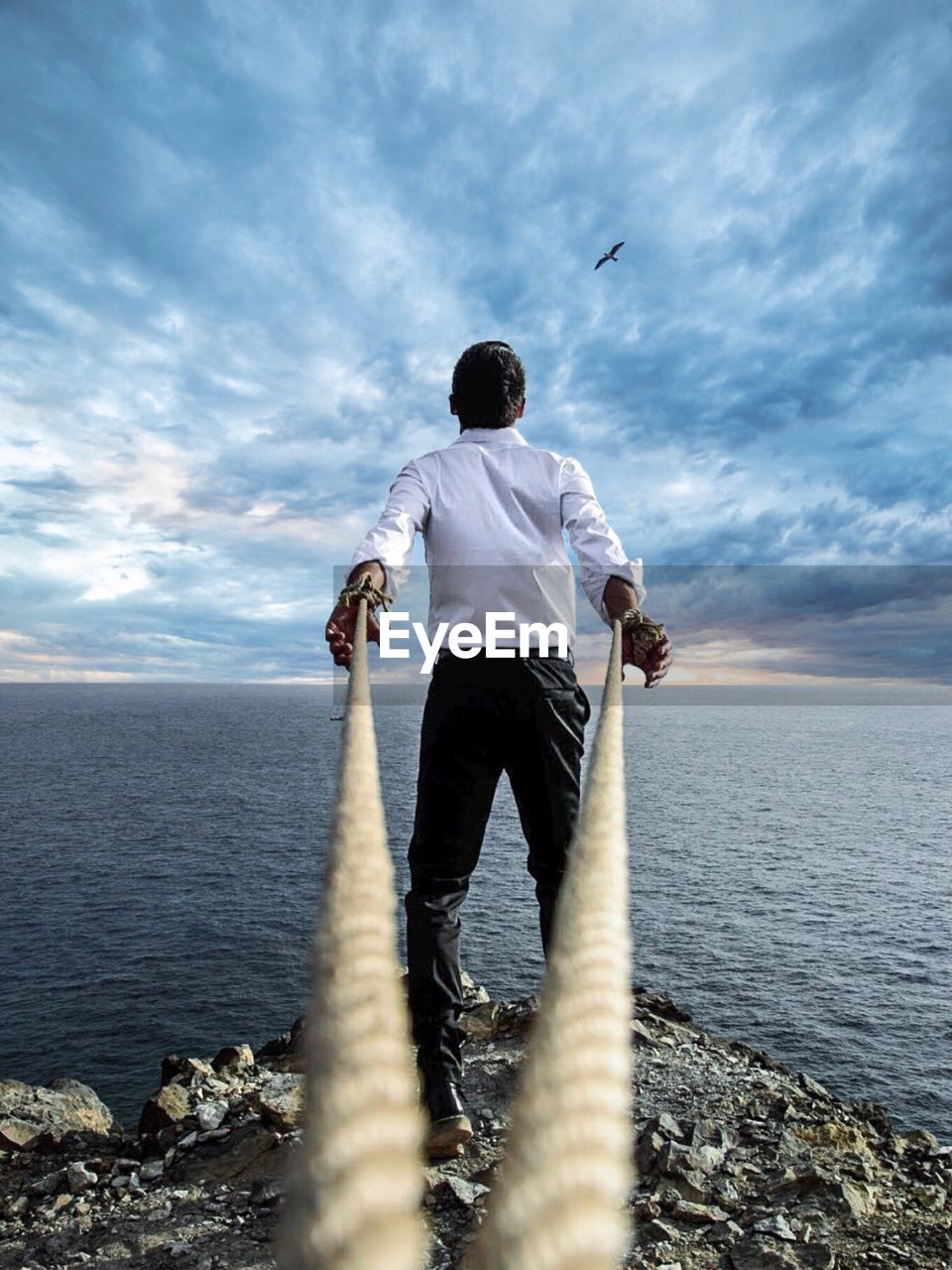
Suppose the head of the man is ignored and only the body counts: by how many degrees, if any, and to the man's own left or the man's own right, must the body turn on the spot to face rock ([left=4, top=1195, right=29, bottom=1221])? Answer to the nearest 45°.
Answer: approximately 45° to the man's own left

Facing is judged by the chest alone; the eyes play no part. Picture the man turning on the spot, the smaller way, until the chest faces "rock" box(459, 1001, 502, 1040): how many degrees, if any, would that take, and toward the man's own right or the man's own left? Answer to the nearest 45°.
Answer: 0° — they already face it

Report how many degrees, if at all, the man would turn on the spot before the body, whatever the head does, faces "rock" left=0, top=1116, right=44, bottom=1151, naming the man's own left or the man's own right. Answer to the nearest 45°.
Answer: approximately 45° to the man's own left

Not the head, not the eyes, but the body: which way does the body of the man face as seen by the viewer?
away from the camera

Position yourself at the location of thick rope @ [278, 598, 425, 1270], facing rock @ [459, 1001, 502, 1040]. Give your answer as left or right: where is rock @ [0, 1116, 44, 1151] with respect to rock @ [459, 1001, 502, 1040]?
left

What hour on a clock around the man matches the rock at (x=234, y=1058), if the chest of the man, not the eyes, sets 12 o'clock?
The rock is roughly at 11 o'clock from the man.

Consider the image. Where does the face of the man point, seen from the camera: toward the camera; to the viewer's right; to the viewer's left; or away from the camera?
away from the camera
